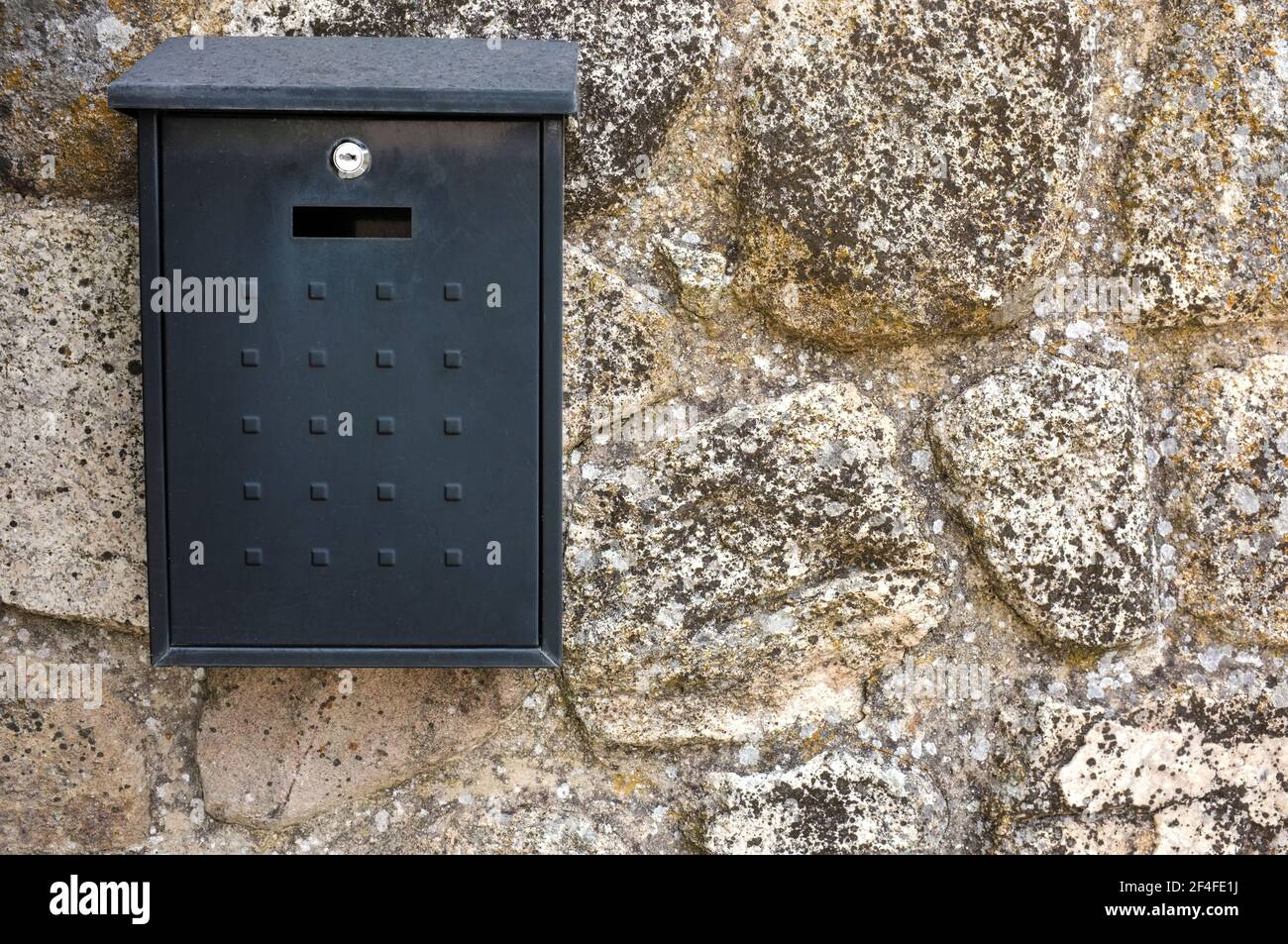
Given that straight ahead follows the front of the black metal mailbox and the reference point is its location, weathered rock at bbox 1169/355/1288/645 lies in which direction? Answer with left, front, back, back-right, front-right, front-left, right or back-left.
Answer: left

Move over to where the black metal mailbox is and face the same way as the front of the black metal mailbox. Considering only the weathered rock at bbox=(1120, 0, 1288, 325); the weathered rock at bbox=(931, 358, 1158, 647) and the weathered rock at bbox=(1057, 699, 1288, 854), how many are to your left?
3

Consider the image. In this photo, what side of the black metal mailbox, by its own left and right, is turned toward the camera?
front

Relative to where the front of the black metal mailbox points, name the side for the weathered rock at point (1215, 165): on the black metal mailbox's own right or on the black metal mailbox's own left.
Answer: on the black metal mailbox's own left

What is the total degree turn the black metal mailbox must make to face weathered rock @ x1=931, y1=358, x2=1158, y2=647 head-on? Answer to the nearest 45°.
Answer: approximately 90° to its left

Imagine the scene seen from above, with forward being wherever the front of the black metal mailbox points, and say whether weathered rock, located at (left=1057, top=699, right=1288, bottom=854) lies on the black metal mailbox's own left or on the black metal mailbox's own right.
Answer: on the black metal mailbox's own left
